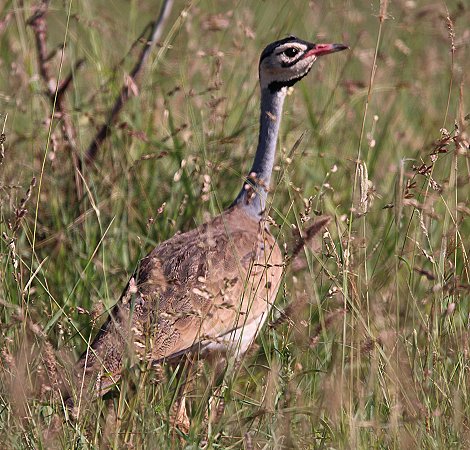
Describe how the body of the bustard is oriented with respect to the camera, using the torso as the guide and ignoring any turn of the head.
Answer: to the viewer's right
